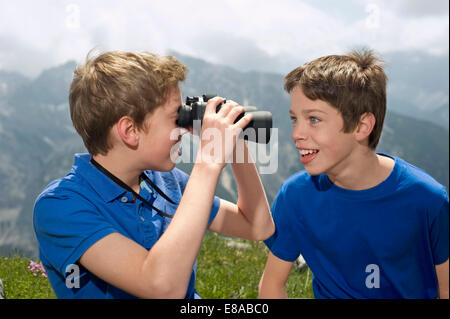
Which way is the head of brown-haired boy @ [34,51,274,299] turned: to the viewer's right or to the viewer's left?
to the viewer's right

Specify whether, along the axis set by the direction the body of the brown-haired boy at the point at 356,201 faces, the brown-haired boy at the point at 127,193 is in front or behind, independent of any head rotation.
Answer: in front
